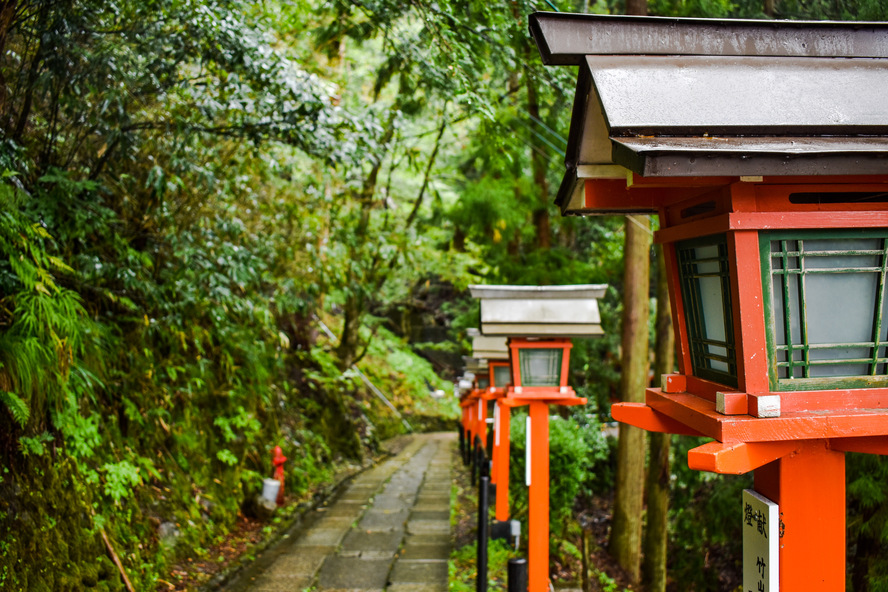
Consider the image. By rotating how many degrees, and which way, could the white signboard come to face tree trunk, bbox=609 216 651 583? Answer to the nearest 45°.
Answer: approximately 135° to its right

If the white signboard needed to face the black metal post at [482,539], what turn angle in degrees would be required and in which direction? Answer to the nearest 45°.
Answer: approximately 90° to its right

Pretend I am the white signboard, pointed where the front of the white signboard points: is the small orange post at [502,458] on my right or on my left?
on my right

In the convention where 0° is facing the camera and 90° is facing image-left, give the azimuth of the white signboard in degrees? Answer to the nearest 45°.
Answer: approximately 45°

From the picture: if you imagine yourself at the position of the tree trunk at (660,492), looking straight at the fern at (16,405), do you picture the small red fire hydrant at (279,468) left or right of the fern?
right

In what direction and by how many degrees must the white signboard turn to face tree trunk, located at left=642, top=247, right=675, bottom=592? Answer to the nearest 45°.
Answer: approximately 135° to its right

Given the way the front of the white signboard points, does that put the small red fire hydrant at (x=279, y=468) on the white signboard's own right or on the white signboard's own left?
on the white signboard's own right

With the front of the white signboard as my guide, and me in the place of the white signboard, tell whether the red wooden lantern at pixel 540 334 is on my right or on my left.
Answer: on my right
